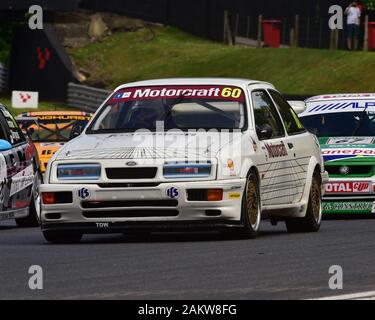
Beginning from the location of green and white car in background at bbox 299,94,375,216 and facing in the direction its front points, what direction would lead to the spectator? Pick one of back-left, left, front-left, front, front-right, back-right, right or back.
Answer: back

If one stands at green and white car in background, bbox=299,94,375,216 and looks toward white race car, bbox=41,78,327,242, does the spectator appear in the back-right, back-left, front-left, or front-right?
back-right

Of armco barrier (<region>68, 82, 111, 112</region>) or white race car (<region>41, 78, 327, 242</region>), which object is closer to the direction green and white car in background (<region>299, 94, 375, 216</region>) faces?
the white race car

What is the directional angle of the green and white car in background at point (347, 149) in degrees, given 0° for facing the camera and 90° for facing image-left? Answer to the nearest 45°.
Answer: approximately 0°

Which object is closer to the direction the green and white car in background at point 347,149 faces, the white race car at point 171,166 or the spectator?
the white race car
